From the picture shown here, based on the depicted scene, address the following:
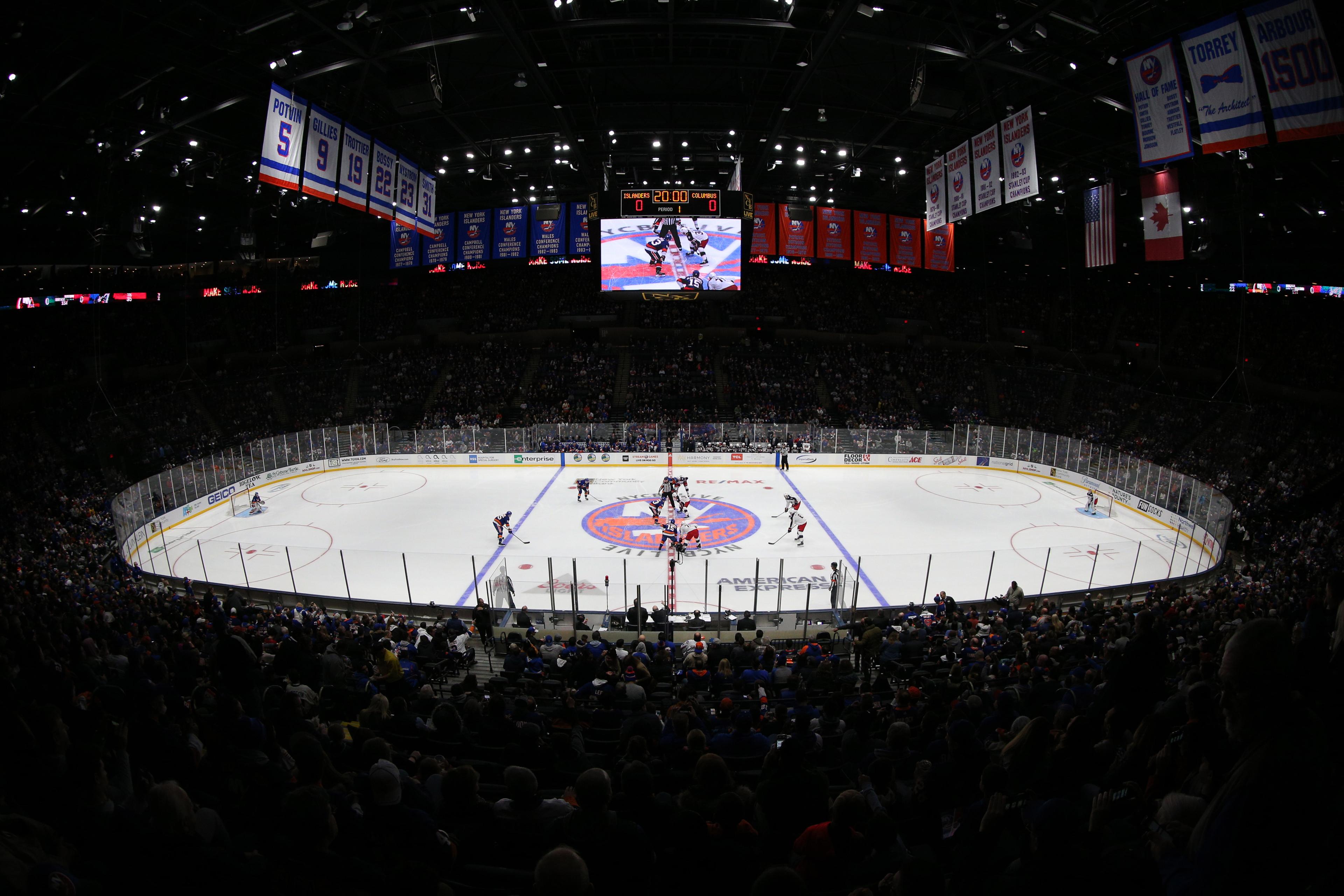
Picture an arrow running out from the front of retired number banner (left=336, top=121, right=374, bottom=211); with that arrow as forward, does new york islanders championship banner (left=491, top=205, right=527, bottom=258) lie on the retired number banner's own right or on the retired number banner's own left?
on the retired number banner's own left

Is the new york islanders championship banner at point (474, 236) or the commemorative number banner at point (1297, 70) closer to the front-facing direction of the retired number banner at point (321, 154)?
the commemorative number banner

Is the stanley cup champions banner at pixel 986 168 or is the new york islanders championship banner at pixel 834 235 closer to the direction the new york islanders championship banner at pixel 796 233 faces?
the stanley cup champions banner

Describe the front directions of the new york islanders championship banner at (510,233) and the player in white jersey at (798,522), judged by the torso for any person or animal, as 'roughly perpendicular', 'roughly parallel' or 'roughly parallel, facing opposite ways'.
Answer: roughly perpendicular

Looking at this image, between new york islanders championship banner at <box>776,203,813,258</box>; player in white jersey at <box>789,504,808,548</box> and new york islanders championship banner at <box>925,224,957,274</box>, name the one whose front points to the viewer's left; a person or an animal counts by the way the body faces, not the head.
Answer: the player in white jersey

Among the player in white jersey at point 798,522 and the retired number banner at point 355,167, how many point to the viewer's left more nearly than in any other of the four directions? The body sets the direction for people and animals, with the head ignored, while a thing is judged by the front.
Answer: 1

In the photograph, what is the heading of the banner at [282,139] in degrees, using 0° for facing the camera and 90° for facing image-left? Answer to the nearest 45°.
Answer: approximately 315°

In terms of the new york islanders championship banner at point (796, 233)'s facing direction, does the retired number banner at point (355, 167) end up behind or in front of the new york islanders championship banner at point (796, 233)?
in front

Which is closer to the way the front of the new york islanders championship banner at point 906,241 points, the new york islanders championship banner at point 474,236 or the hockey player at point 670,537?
the hockey player
